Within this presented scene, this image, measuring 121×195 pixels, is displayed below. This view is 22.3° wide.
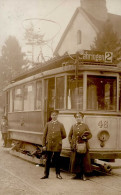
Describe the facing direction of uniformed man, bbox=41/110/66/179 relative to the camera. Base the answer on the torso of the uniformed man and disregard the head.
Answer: toward the camera

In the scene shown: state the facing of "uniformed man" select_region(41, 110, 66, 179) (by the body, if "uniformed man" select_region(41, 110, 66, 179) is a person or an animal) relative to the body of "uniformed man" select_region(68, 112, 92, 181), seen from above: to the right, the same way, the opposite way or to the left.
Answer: the same way

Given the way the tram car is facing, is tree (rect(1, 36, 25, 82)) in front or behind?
behind

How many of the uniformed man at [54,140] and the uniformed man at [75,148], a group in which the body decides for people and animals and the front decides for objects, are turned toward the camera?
2

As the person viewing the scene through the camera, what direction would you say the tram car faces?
facing the viewer and to the right of the viewer

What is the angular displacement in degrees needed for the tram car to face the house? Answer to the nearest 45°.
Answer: approximately 135° to its left

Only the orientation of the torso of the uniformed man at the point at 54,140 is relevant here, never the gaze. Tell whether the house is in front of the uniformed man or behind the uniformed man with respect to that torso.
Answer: behind

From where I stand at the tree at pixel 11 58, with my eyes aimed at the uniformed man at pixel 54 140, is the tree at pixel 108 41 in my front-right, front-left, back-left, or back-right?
front-left

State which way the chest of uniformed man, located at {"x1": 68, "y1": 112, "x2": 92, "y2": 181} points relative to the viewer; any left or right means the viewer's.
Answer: facing the viewer

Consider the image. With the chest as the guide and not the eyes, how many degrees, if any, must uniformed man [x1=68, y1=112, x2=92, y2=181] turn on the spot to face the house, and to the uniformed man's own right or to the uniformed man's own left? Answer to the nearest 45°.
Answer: approximately 180°

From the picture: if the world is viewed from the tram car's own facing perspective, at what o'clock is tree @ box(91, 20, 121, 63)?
The tree is roughly at 8 o'clock from the tram car.
